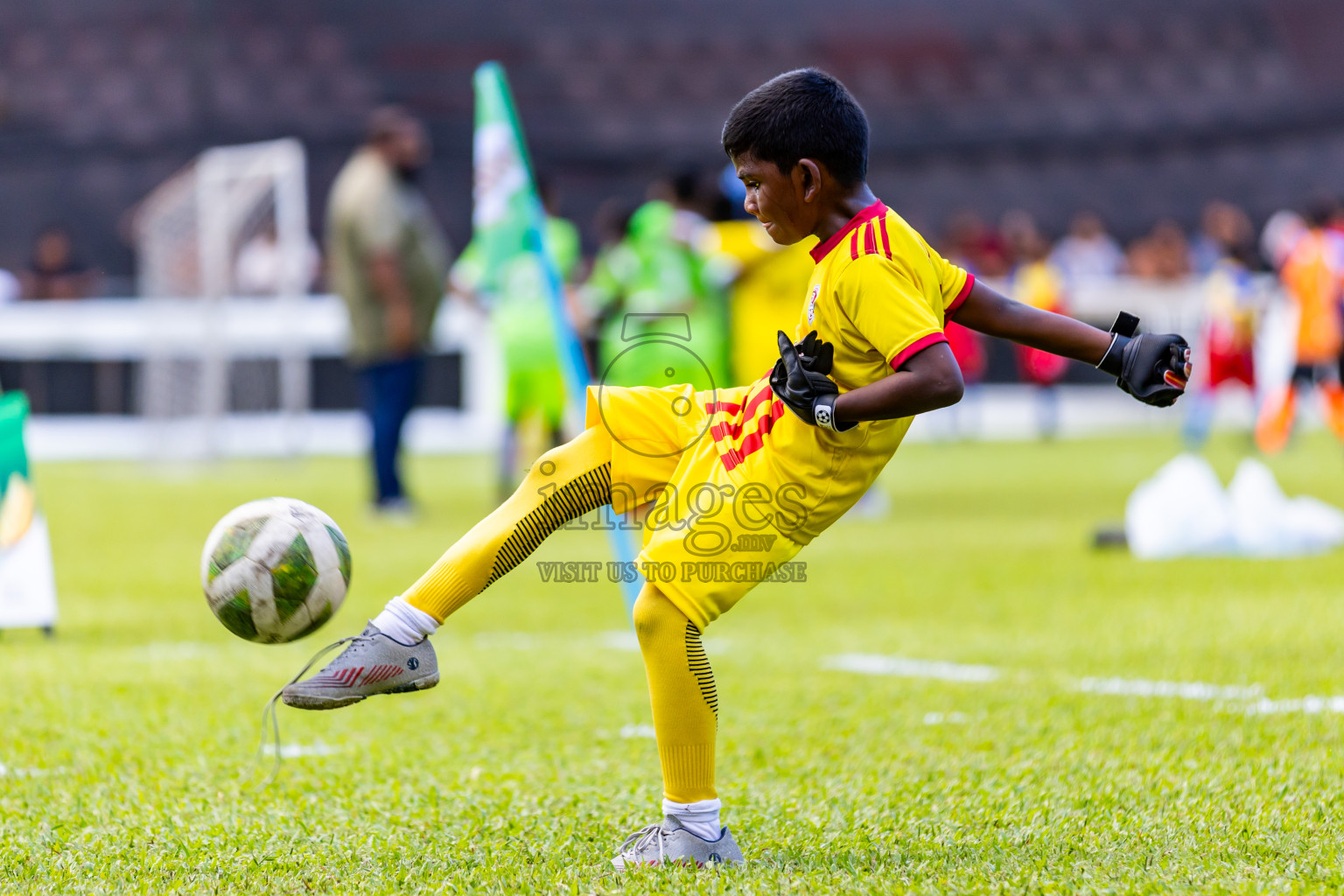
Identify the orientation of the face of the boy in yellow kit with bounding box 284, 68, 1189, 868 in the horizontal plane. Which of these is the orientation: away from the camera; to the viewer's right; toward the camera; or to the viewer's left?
to the viewer's left

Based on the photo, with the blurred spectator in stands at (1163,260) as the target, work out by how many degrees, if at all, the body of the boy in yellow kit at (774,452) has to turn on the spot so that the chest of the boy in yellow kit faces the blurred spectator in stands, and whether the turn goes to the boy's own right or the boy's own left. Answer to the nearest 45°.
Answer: approximately 90° to the boy's own right

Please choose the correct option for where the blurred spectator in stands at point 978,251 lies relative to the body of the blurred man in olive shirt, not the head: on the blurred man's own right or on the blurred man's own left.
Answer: on the blurred man's own left

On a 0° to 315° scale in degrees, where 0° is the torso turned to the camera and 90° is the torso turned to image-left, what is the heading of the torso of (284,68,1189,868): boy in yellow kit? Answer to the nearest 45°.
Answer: approximately 90°

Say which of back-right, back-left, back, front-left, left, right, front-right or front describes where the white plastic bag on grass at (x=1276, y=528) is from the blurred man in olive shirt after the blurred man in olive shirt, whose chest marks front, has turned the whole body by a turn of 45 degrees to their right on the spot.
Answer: front

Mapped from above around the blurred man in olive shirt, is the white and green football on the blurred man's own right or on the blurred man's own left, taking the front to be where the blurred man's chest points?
on the blurred man's own right

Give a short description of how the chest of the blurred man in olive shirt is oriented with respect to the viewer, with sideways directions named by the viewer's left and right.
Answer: facing to the right of the viewer

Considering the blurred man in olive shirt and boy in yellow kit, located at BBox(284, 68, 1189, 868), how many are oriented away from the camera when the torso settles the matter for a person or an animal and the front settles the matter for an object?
0
